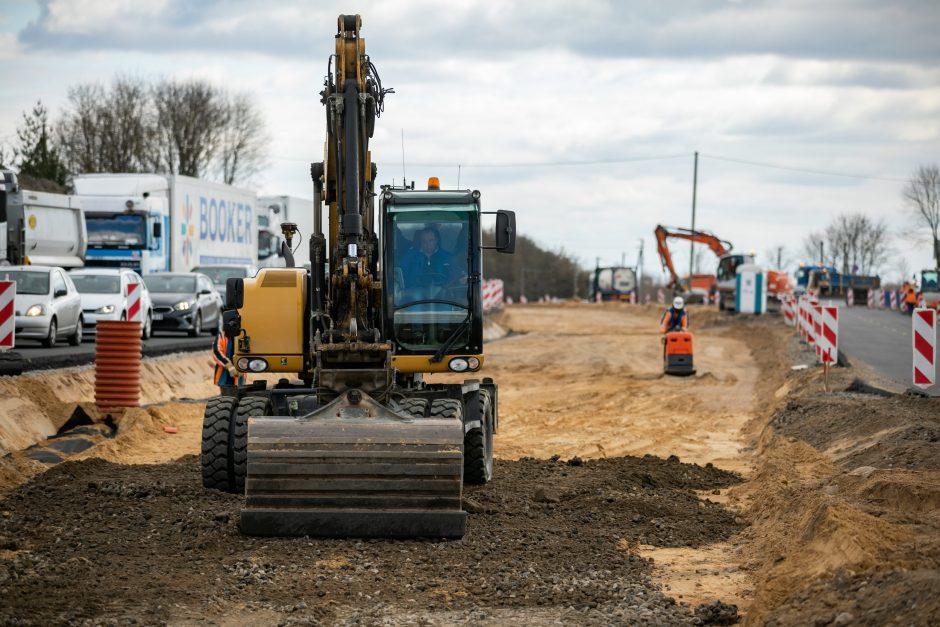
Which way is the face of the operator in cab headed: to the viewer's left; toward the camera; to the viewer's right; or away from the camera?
toward the camera

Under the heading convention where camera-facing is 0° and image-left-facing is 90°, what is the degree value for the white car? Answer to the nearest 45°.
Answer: approximately 45°

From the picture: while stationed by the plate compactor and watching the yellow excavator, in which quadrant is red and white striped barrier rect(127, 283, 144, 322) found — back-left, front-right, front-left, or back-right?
front-right

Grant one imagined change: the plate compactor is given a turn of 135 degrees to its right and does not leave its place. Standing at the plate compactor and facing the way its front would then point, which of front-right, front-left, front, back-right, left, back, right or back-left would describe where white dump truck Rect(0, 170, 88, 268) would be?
front-left

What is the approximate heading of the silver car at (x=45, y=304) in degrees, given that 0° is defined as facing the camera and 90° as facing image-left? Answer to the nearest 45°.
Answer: approximately 45°

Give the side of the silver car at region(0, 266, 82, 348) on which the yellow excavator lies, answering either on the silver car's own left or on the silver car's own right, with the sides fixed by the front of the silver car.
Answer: on the silver car's own left

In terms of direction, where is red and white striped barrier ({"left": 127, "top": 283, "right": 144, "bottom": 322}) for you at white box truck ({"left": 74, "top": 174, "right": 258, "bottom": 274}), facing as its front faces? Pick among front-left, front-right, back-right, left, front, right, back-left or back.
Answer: front-left

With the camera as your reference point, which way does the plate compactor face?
facing the viewer

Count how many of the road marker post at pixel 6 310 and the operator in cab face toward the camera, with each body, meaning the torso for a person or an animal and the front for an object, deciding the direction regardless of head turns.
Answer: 2

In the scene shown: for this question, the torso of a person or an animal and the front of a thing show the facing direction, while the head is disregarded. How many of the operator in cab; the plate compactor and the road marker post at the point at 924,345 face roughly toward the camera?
3

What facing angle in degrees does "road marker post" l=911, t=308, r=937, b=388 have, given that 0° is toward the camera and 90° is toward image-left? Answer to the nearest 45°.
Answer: approximately 0°

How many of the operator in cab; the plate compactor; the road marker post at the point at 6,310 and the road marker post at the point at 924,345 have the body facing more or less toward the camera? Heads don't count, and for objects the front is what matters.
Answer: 4

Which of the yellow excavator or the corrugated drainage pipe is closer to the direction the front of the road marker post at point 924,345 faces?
the yellow excavator

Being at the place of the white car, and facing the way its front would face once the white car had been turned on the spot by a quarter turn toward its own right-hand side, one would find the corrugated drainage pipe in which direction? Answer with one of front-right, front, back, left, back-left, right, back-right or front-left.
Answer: back-left

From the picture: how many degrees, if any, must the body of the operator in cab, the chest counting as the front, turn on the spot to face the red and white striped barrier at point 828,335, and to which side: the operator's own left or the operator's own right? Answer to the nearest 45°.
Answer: approximately 135° to the operator's own left

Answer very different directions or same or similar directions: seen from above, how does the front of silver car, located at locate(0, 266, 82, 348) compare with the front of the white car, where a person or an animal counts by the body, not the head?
same or similar directions

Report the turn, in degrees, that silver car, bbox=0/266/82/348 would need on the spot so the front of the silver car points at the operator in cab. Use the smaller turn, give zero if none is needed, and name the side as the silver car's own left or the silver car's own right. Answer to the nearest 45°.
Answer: approximately 45° to the silver car's own left
